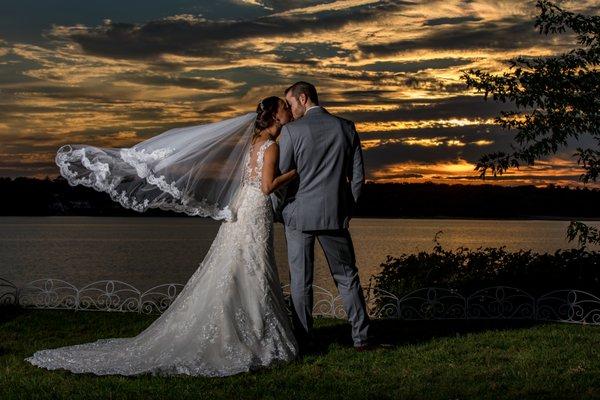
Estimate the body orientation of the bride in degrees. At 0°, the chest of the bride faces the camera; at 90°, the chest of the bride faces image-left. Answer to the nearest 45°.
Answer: approximately 225°

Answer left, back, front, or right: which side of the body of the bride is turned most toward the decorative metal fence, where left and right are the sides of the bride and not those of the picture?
front

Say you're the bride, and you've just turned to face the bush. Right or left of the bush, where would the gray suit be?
right

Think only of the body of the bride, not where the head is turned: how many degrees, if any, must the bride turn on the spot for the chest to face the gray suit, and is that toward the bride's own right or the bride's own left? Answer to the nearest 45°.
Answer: approximately 45° to the bride's own right

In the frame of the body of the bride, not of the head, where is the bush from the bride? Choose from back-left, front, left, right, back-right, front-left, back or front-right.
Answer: front

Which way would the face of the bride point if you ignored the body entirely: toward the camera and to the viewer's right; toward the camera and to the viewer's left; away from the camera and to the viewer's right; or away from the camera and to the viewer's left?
away from the camera and to the viewer's right
